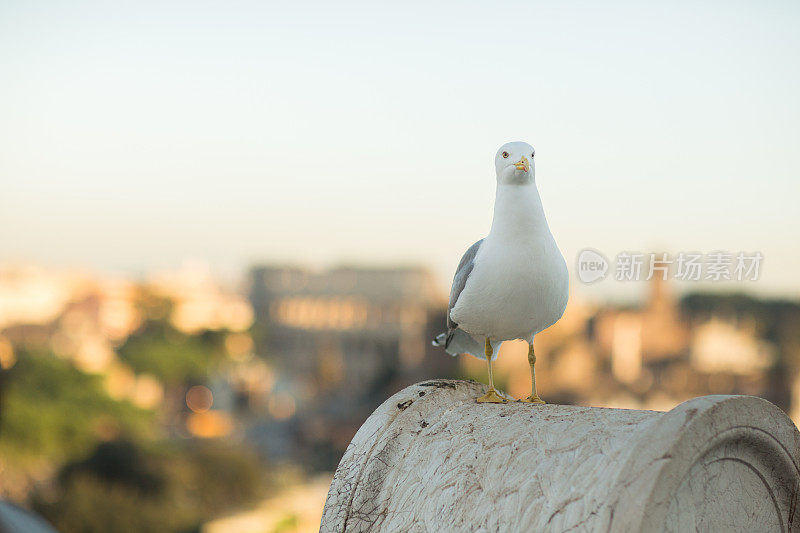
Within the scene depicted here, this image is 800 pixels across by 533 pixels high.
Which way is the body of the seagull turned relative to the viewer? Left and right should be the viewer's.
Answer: facing the viewer and to the right of the viewer
